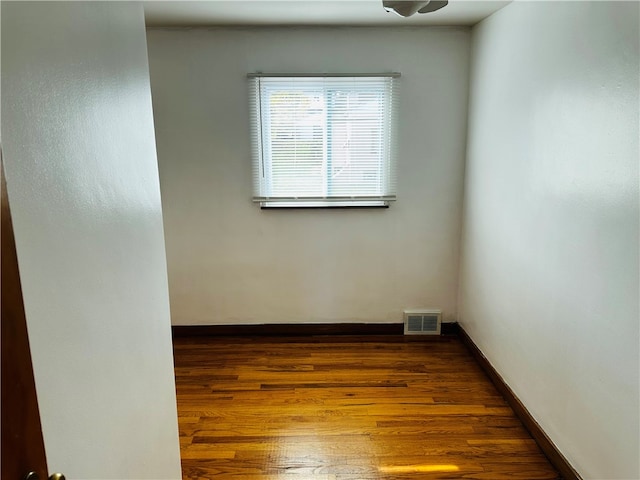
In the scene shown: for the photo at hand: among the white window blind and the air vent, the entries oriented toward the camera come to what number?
2

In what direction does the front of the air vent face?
toward the camera

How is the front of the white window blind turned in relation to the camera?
facing the viewer
